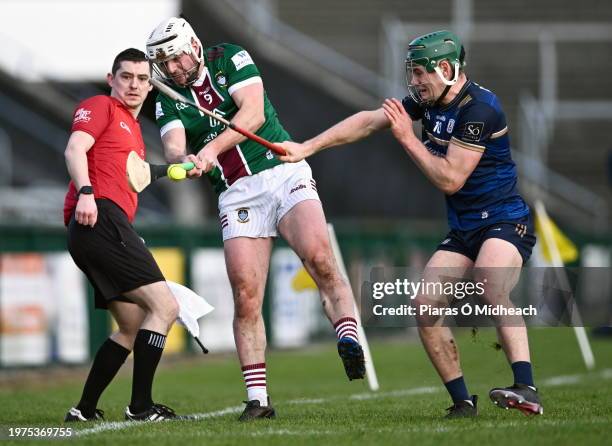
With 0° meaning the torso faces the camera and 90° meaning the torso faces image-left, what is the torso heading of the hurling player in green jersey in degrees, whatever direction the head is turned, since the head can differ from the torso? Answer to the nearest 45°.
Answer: approximately 0°

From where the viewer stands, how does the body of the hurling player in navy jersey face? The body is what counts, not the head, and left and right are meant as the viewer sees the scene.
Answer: facing the viewer and to the left of the viewer

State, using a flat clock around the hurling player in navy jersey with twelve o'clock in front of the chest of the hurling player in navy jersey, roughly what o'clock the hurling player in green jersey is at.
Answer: The hurling player in green jersey is roughly at 2 o'clock from the hurling player in navy jersey.

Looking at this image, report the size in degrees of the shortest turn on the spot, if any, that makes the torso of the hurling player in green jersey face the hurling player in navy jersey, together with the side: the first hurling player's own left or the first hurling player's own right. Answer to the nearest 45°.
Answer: approximately 90° to the first hurling player's own left

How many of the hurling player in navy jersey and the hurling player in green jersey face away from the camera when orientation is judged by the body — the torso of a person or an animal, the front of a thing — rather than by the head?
0
